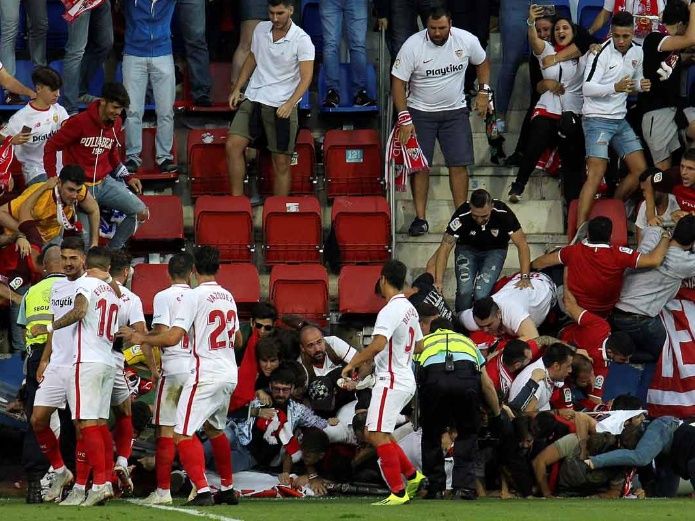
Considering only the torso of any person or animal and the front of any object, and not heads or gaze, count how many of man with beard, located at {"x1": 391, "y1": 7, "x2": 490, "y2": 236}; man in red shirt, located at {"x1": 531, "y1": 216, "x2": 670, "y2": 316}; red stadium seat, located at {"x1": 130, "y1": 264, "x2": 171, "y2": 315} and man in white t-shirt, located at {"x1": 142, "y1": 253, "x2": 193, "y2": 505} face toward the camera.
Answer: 2

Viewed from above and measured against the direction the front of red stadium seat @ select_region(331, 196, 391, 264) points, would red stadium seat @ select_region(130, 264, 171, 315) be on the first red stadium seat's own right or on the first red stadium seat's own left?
on the first red stadium seat's own right

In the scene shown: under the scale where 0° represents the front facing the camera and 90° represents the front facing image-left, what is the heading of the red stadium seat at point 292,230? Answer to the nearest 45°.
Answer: approximately 0°

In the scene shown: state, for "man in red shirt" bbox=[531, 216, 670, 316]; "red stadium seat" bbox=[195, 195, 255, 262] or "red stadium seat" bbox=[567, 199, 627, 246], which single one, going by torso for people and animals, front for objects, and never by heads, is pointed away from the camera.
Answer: the man in red shirt

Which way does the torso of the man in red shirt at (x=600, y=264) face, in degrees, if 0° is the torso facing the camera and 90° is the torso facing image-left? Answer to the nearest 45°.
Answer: approximately 180°

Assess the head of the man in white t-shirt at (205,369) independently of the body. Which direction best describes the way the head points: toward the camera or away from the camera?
away from the camera

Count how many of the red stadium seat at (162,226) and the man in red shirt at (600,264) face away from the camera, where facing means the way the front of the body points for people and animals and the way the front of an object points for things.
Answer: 1

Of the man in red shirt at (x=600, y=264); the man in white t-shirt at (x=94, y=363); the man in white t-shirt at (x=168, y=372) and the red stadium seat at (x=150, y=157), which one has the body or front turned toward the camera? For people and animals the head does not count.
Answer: the red stadium seat
